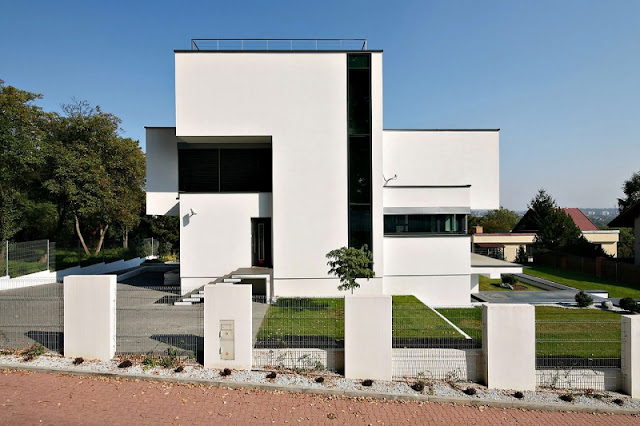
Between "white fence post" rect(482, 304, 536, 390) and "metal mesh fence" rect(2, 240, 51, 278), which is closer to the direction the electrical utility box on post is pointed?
the white fence post

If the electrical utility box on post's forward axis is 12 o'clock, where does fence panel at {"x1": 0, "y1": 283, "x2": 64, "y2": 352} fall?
The fence panel is roughly at 4 o'clock from the electrical utility box on post.

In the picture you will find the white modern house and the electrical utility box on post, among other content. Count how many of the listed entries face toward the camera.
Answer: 2

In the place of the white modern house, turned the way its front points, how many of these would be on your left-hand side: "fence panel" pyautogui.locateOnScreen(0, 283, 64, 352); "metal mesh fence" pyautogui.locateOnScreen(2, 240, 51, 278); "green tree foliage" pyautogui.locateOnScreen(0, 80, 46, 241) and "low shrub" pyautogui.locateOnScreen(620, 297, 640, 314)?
1

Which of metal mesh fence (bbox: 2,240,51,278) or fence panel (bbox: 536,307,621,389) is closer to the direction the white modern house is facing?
the fence panel

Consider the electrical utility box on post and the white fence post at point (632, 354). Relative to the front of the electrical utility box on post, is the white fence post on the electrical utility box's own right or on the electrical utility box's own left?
on the electrical utility box's own left

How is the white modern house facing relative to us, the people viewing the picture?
facing the viewer

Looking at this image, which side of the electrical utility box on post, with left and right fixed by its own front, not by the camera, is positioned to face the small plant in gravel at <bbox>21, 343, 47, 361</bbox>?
right

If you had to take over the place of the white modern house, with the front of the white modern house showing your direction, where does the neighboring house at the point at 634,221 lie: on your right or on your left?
on your left

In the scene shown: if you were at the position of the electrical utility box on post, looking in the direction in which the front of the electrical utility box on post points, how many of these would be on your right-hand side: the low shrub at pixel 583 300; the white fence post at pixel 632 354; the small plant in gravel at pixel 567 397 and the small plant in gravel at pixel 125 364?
1

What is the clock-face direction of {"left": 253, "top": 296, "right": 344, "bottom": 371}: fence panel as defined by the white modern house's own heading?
The fence panel is roughly at 12 o'clock from the white modern house.

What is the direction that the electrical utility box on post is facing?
toward the camera

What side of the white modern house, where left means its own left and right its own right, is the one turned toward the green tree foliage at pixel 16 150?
right

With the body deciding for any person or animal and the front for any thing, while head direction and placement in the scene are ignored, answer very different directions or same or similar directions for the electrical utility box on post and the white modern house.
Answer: same or similar directions

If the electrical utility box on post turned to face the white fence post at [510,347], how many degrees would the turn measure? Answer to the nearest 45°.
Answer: approximately 90° to its left
